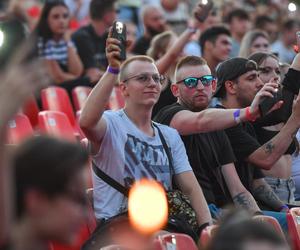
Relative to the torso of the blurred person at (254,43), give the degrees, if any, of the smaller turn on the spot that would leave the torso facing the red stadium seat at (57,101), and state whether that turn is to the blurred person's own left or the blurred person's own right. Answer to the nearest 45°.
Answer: approximately 90° to the blurred person's own right

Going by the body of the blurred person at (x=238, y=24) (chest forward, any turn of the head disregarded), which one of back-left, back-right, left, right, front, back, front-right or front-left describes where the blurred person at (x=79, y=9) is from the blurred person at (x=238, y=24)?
back-right

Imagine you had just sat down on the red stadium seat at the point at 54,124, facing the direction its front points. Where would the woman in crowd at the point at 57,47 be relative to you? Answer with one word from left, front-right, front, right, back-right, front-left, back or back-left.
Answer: back-left

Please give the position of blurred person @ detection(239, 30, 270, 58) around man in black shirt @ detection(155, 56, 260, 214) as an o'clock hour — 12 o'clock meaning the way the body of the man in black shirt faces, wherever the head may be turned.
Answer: The blurred person is roughly at 8 o'clock from the man in black shirt.

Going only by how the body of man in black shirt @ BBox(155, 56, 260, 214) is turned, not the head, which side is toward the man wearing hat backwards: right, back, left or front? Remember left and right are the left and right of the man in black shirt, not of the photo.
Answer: left

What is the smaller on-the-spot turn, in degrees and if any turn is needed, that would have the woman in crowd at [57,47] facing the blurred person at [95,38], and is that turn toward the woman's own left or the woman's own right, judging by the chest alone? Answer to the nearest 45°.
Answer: approximately 90° to the woman's own left

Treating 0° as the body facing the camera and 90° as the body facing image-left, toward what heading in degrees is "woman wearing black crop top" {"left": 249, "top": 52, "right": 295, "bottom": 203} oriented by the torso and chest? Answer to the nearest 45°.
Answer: approximately 315°

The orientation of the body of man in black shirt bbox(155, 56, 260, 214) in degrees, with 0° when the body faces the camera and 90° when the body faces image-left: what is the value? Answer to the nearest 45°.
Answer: approximately 315°
